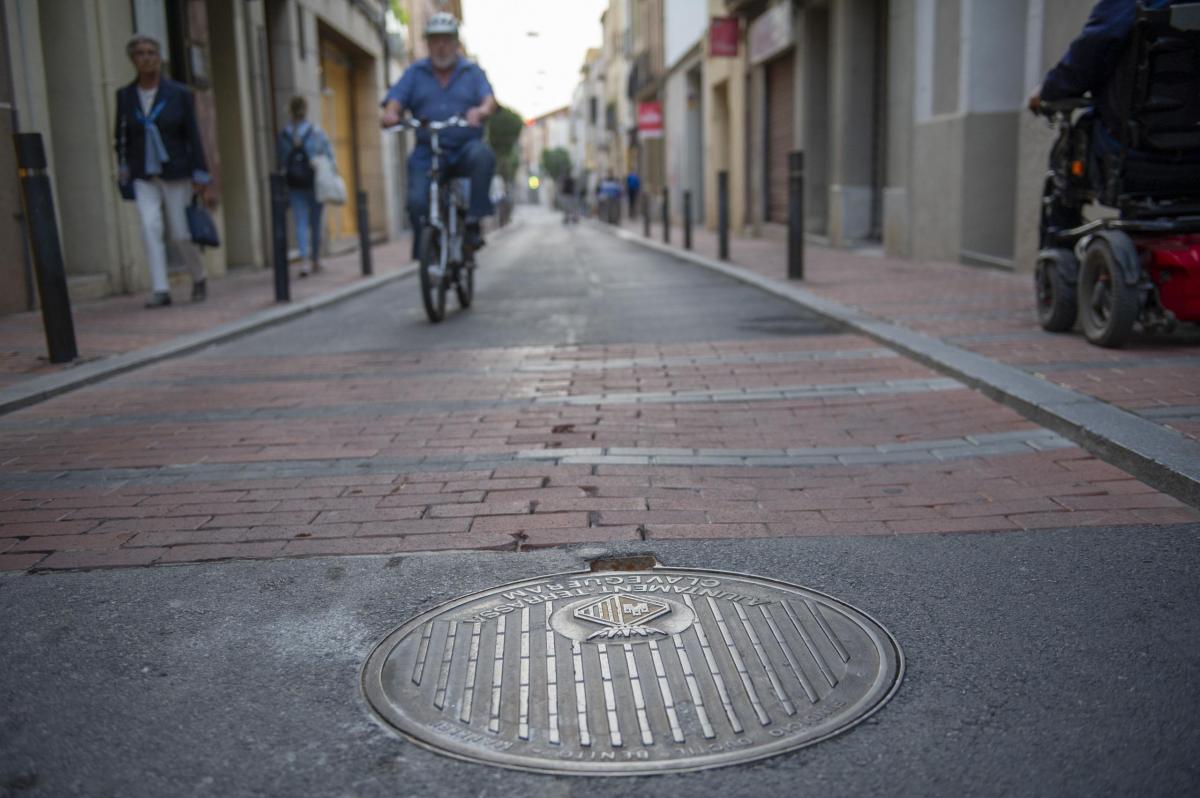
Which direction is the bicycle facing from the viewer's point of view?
toward the camera

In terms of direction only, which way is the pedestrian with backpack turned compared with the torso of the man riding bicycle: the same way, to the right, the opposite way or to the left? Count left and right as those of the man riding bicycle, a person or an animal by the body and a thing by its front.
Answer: the opposite way

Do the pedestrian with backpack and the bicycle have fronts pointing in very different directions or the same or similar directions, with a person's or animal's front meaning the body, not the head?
very different directions

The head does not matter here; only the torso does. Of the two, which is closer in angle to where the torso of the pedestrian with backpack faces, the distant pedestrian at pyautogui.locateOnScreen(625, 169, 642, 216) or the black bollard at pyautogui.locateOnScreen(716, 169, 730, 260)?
the distant pedestrian

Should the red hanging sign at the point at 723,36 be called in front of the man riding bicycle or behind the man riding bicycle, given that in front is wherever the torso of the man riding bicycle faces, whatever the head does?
behind

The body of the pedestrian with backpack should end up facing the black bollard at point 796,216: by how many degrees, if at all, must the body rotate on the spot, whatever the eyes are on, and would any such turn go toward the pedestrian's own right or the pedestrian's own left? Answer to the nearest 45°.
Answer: approximately 135° to the pedestrian's own right

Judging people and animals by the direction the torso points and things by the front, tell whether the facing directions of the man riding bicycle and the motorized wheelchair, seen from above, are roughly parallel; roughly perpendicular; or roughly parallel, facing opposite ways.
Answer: roughly parallel, facing opposite ways

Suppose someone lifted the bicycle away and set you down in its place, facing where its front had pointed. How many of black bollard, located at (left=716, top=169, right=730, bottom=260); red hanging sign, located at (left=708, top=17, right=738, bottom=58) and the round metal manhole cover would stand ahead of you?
1

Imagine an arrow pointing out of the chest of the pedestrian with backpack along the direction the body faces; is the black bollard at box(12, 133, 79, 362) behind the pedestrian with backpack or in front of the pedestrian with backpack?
behind

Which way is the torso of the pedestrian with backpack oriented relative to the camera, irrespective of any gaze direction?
away from the camera

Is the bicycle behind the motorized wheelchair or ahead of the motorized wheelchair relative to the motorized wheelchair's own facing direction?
ahead

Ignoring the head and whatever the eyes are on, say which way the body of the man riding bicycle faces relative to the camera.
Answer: toward the camera

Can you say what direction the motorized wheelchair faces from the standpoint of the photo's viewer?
facing away from the viewer and to the left of the viewer

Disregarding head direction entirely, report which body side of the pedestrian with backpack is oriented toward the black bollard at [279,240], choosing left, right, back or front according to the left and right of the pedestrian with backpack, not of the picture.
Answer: back

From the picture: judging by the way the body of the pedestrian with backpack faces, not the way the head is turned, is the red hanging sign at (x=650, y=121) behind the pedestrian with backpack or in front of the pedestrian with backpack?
in front

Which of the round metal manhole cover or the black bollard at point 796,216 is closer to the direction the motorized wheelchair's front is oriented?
the black bollard
